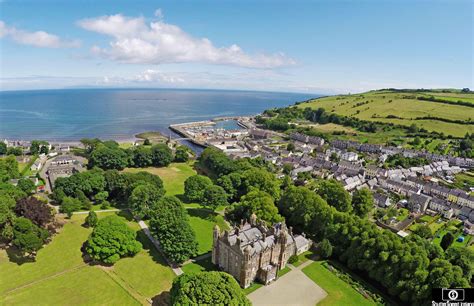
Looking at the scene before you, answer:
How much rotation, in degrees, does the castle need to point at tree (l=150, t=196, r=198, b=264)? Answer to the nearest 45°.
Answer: approximately 135° to its right

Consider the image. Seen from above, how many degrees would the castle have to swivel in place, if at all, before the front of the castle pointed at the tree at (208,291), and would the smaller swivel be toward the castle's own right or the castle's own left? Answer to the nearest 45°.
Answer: approximately 45° to the castle's own right

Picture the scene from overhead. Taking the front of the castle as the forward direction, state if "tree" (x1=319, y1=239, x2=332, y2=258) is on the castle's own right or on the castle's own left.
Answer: on the castle's own left

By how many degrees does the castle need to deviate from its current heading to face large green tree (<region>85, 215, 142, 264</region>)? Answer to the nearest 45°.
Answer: approximately 135° to its right

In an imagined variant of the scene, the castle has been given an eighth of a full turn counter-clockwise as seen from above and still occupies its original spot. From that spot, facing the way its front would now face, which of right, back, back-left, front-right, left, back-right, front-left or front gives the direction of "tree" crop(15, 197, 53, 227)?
back

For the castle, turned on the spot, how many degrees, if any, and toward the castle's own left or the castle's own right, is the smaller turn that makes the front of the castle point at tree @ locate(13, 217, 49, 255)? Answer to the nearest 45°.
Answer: approximately 135° to the castle's own right

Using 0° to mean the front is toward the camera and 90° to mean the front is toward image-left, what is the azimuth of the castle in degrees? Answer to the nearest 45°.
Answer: approximately 315°

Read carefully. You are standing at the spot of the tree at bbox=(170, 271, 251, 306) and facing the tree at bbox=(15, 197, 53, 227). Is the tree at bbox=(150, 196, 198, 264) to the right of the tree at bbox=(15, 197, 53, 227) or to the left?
right
